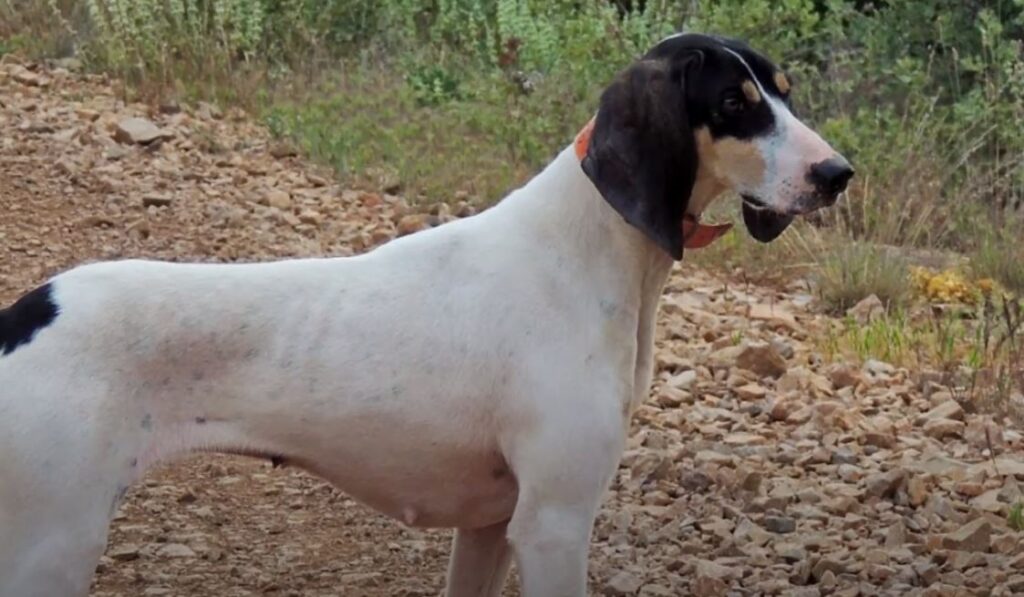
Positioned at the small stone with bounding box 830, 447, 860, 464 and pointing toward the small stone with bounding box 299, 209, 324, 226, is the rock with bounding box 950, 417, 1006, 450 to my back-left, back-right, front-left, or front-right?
back-right

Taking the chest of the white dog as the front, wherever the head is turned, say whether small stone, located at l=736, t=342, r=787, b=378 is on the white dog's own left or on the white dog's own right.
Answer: on the white dog's own left

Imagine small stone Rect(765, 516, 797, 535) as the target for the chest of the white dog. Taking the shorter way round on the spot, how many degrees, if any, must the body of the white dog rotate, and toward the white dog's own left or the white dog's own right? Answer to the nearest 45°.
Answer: approximately 45° to the white dog's own left

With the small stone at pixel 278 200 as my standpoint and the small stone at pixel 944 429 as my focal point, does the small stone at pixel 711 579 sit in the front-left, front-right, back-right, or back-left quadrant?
front-right

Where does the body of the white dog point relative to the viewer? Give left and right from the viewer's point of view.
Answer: facing to the right of the viewer

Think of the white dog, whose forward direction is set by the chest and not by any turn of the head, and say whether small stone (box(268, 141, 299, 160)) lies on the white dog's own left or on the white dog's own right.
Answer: on the white dog's own left

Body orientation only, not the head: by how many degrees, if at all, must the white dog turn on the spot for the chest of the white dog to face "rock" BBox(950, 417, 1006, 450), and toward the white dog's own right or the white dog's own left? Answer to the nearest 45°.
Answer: approximately 45° to the white dog's own left

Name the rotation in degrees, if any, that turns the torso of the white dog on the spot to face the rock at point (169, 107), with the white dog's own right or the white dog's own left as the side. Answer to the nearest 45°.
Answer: approximately 90° to the white dog's own left
